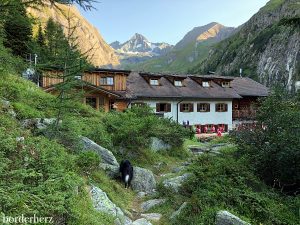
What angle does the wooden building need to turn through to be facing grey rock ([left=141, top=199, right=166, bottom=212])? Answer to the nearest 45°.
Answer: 0° — it already faces it

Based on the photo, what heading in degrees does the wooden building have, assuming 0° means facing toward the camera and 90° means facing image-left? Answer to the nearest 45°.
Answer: approximately 0°

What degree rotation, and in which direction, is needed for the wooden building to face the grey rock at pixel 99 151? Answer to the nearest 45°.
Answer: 0° — it already faces it

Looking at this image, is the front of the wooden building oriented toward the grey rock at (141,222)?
yes

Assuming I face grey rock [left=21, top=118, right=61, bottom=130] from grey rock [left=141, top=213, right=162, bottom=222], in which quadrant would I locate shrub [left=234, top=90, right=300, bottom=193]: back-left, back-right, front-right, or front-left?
front-right

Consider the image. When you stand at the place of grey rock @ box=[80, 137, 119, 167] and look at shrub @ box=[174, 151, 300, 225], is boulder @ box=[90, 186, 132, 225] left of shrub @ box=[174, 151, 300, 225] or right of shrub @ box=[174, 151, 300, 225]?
right

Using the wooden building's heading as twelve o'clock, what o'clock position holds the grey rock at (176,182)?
The grey rock is roughly at 12 o'clock from the wooden building.

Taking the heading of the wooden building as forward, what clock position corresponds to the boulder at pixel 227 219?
The boulder is roughly at 12 o'clock from the wooden building.

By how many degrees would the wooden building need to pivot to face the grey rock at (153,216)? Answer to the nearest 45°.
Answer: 0° — it already faces it

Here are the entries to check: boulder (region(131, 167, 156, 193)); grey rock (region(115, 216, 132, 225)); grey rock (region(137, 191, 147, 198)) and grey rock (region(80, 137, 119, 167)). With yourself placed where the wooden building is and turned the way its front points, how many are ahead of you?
4

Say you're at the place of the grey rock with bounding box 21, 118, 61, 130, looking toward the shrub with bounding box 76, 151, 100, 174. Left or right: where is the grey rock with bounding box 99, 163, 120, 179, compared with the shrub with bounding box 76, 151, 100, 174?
left
